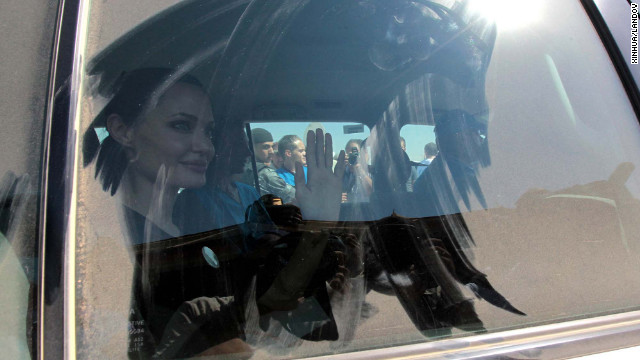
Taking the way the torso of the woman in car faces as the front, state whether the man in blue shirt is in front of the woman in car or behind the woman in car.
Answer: in front

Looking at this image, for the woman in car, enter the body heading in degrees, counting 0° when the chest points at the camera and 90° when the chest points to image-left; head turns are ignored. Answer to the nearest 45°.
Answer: approximately 270°

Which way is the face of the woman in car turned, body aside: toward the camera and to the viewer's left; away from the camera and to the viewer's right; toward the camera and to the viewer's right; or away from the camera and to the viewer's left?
toward the camera and to the viewer's right
